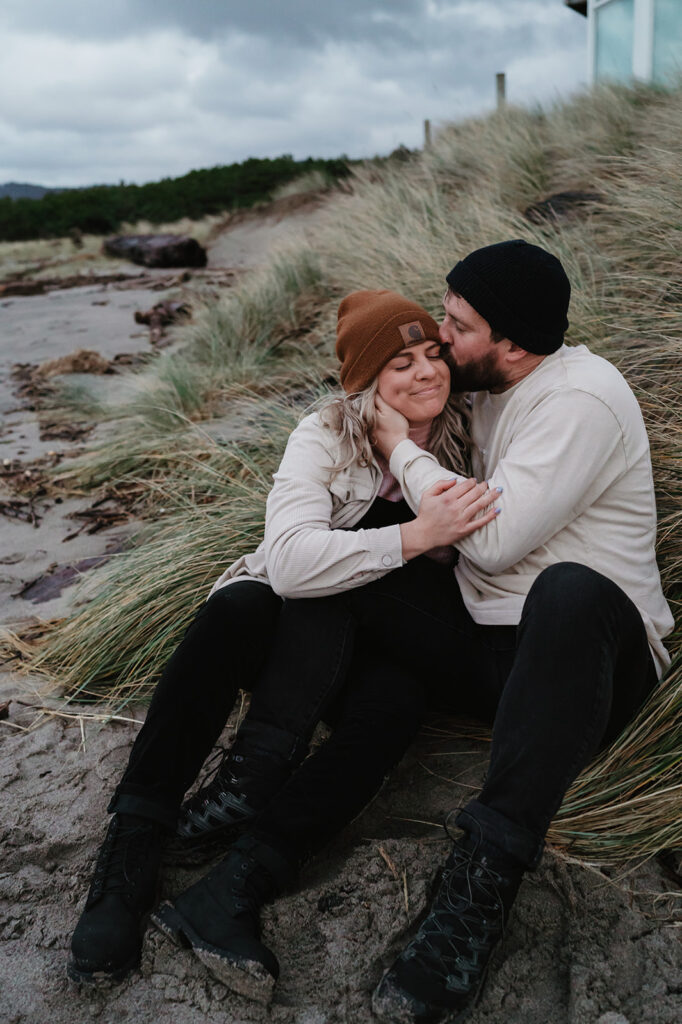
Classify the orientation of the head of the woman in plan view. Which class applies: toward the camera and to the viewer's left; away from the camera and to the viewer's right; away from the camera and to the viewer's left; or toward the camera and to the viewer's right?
toward the camera and to the viewer's right

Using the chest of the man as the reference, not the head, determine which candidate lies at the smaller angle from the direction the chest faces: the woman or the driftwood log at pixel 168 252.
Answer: the woman

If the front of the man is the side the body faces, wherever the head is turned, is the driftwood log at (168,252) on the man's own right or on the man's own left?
on the man's own right

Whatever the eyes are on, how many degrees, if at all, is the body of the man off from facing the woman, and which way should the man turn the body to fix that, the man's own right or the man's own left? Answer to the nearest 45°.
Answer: approximately 45° to the man's own right

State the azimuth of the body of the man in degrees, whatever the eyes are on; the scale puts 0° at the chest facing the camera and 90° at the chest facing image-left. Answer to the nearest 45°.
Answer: approximately 45°
